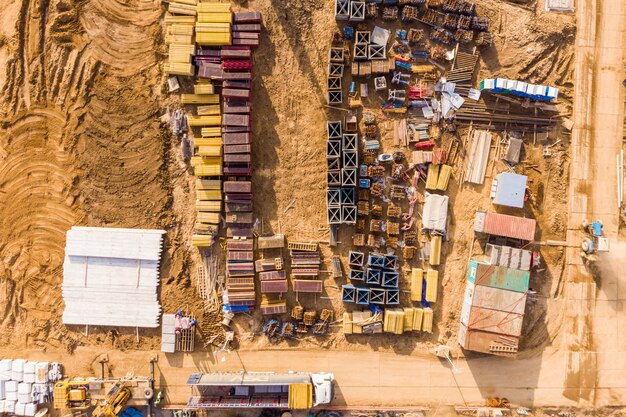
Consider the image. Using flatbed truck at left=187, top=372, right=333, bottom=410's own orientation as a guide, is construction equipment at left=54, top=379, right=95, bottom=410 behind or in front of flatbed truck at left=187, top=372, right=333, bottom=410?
behind

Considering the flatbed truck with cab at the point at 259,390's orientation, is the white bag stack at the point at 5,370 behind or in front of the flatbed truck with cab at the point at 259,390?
behind

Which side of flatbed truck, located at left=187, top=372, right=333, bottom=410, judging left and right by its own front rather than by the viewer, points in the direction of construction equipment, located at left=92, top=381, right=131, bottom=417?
back

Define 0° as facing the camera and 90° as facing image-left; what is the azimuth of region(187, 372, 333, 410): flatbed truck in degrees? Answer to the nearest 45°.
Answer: approximately 270°

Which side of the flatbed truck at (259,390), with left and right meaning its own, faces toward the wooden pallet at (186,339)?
back

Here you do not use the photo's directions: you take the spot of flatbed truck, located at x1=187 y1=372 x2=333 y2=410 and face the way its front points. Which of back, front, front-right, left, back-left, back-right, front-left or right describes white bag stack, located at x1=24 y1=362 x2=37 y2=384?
back
